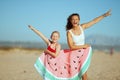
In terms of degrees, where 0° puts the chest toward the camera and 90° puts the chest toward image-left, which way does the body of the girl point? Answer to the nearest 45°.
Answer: approximately 45°

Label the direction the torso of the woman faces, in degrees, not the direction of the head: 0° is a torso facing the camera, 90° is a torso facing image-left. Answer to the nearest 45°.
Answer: approximately 315°

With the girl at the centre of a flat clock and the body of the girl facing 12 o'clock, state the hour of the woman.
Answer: The woman is roughly at 8 o'clock from the girl.

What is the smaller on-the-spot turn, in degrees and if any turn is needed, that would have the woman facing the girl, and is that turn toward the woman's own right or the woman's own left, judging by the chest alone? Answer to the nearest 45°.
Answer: approximately 135° to the woman's own right
